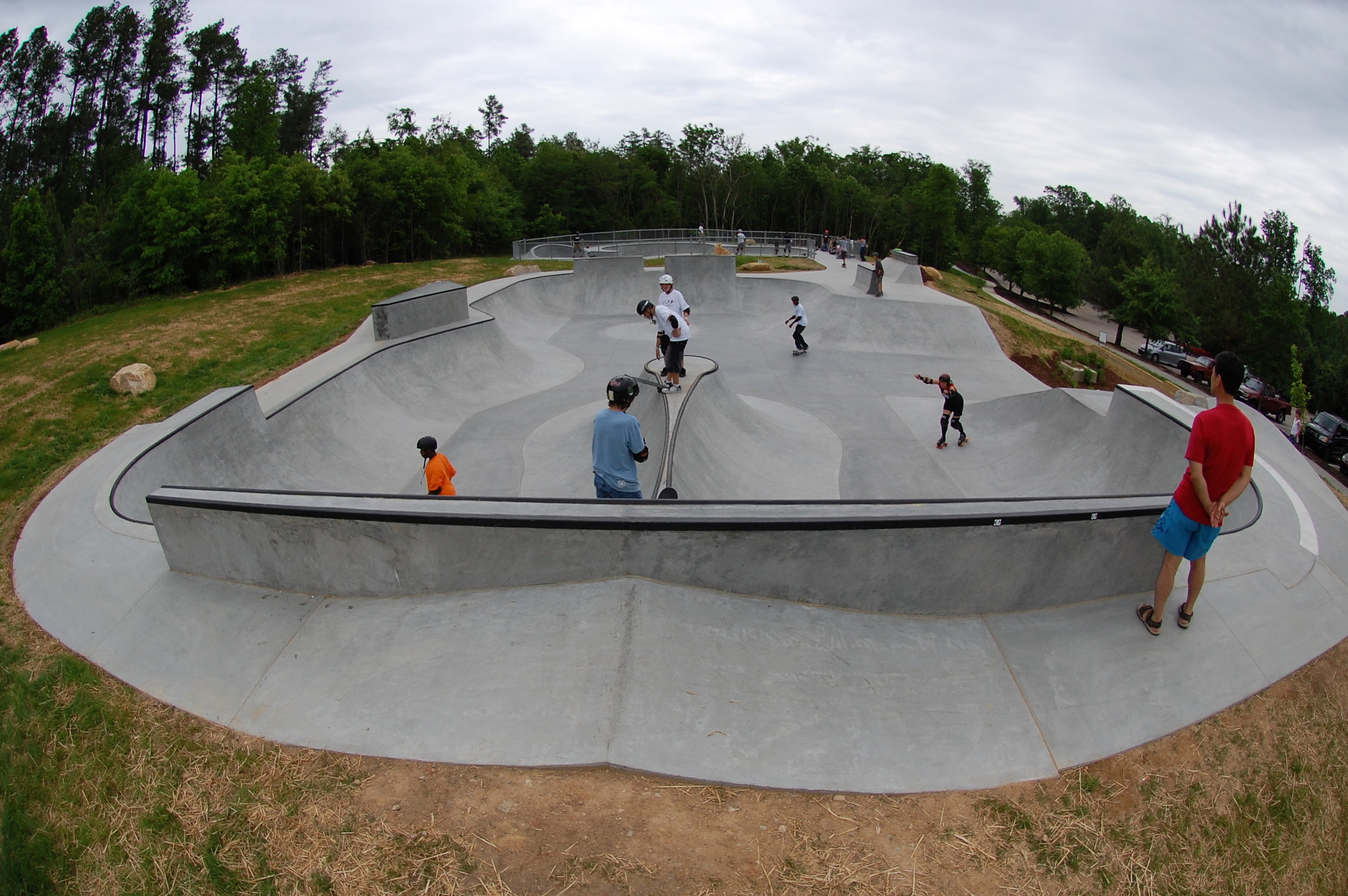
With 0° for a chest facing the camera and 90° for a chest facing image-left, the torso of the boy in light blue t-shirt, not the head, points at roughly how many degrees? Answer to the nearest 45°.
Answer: approximately 225°

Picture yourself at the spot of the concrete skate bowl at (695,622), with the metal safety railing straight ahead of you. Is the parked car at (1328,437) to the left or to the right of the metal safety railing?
right

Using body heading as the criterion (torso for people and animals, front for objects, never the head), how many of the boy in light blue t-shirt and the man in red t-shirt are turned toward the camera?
0

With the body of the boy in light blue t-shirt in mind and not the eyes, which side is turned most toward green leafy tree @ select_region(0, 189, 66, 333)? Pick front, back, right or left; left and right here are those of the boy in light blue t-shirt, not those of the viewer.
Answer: left

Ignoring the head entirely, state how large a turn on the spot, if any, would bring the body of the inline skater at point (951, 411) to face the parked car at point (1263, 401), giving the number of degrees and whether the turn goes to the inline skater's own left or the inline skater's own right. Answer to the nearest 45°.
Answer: approximately 180°

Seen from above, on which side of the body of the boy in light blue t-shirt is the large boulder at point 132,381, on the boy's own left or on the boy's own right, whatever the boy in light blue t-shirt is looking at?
on the boy's own left

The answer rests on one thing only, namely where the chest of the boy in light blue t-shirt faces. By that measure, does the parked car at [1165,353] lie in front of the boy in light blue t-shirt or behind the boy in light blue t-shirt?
in front

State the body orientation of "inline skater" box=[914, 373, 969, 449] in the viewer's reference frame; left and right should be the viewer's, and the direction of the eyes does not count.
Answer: facing the viewer and to the left of the viewer

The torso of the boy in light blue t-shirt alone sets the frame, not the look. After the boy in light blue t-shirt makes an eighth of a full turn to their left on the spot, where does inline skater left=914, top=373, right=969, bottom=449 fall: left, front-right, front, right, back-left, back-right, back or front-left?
front-right

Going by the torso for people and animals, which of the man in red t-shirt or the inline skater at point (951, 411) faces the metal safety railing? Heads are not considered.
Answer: the man in red t-shirt

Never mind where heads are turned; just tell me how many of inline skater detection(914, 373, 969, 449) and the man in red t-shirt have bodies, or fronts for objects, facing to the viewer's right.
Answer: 0

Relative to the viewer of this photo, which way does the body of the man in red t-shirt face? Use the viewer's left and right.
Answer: facing away from the viewer and to the left of the viewer
